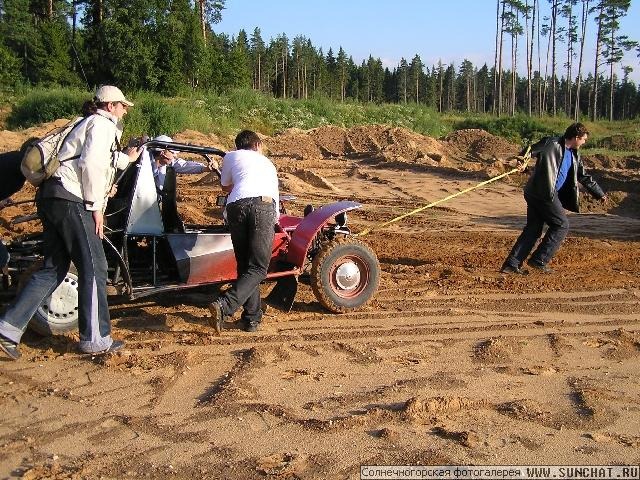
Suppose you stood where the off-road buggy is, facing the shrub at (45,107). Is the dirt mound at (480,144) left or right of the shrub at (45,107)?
right

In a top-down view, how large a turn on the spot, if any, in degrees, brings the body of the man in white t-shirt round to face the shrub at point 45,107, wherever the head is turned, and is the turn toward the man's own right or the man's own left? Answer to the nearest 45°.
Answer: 0° — they already face it

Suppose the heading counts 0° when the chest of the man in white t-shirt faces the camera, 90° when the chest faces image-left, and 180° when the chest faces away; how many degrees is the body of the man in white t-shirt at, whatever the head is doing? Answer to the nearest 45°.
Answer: approximately 180°

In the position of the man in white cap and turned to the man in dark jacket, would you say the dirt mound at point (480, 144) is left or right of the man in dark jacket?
left
